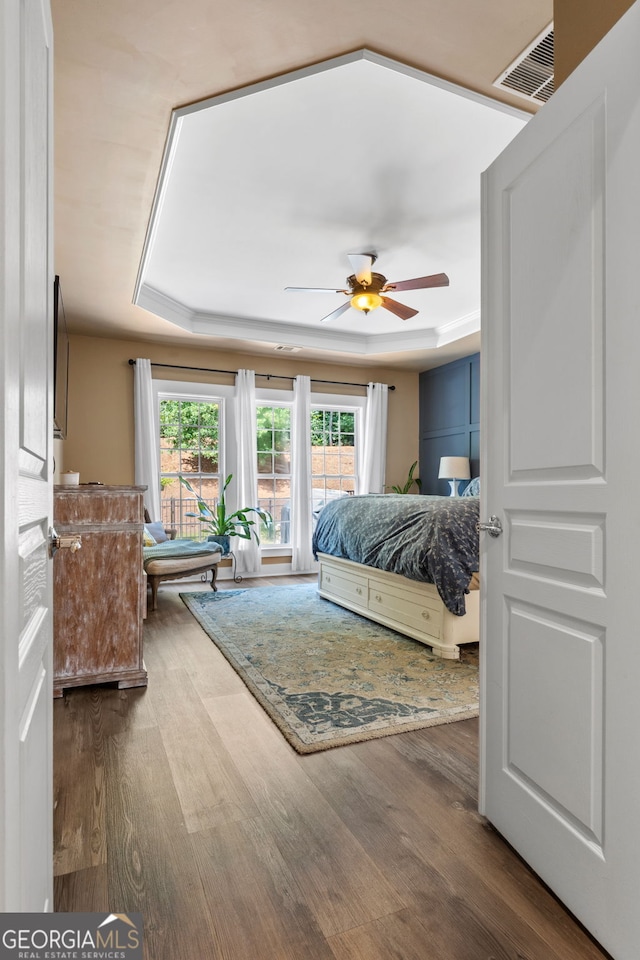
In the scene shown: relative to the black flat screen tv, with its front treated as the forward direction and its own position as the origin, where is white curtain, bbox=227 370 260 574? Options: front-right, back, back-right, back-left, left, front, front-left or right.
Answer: front-left

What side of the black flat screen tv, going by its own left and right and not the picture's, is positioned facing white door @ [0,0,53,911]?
right

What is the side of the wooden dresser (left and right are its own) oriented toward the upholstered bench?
left

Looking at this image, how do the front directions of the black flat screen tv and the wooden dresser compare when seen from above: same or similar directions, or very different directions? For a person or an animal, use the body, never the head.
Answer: same or similar directions

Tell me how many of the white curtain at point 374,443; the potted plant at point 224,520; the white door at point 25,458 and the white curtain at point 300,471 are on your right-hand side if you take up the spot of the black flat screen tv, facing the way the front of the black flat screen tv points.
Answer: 1

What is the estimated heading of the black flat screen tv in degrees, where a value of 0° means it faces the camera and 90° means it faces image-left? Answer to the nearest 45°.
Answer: approximately 270°

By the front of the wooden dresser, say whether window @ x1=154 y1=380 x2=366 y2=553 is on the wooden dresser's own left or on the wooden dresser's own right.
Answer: on the wooden dresser's own left

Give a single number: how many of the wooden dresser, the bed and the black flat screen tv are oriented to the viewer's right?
2

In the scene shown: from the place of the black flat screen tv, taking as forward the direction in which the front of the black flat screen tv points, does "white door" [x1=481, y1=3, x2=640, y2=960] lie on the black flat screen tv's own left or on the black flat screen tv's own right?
on the black flat screen tv's own right

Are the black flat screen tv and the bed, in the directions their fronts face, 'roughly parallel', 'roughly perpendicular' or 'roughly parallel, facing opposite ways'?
roughly parallel, facing opposite ways

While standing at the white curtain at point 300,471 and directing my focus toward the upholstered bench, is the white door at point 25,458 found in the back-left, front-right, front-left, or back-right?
front-left

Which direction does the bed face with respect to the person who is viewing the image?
facing the viewer and to the left of the viewer

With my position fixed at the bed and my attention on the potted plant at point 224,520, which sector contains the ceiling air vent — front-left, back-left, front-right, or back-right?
back-left

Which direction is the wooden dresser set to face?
to the viewer's right

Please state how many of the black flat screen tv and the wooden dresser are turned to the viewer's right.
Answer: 2
